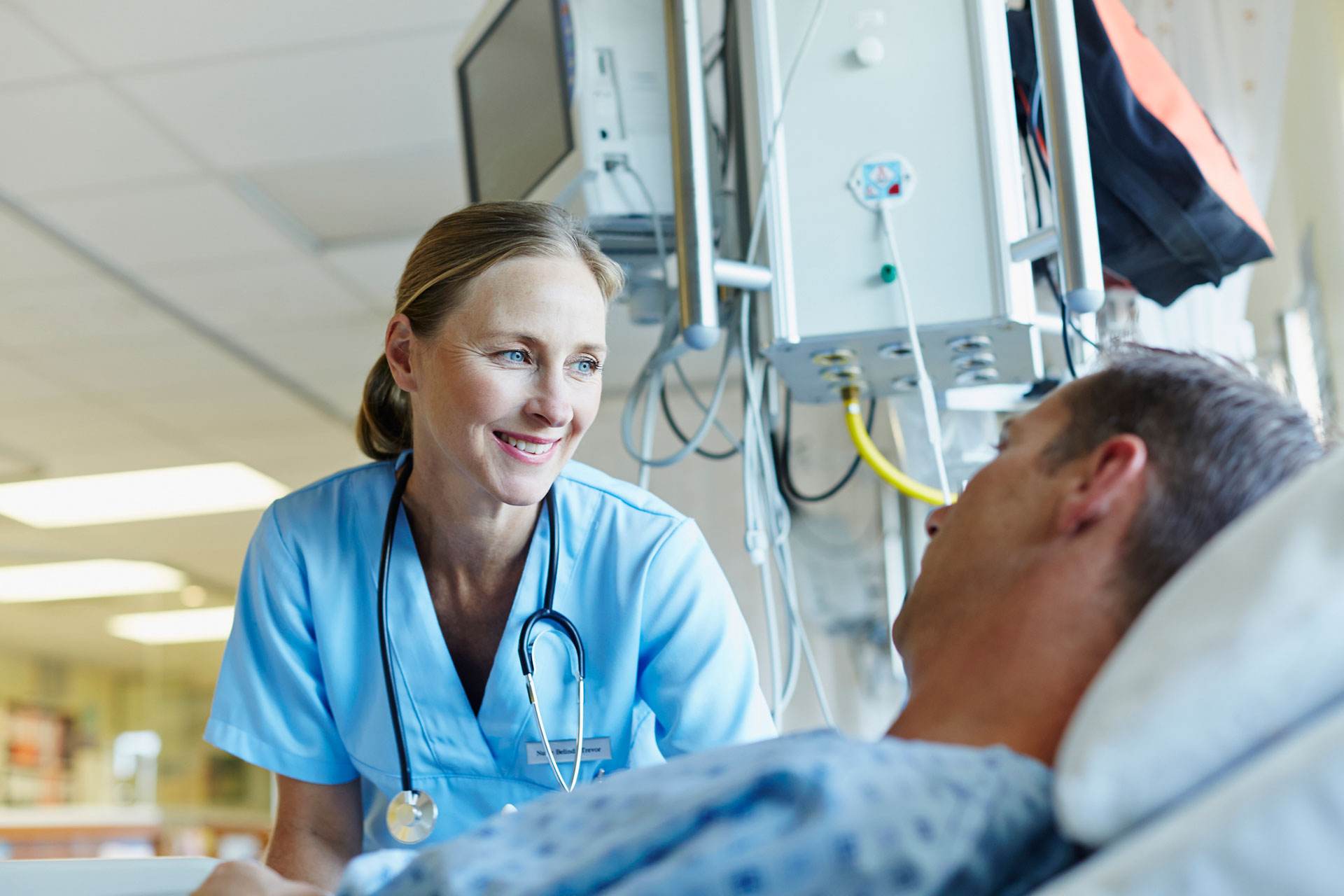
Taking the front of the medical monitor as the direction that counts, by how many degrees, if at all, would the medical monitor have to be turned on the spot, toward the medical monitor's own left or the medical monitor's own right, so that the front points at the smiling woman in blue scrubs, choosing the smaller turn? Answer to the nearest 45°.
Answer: approximately 45° to the medical monitor's own left

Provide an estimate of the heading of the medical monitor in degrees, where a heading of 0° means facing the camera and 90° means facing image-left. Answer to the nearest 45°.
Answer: approximately 45°

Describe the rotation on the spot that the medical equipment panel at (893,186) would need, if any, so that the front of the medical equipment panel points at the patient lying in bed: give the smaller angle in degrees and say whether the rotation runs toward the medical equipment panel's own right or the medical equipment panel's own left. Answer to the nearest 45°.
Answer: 0° — it already faces them

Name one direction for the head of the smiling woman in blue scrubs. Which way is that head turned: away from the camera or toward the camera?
toward the camera

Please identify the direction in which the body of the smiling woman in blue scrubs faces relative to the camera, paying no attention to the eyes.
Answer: toward the camera

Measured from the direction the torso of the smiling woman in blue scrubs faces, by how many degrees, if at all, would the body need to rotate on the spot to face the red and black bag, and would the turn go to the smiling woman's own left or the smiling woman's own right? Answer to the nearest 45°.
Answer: approximately 90° to the smiling woman's own left

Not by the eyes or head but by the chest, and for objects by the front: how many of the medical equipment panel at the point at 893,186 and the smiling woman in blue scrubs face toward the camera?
2

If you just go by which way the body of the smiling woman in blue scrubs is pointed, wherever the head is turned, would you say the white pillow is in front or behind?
in front

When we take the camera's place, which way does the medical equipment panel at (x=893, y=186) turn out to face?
facing the viewer
